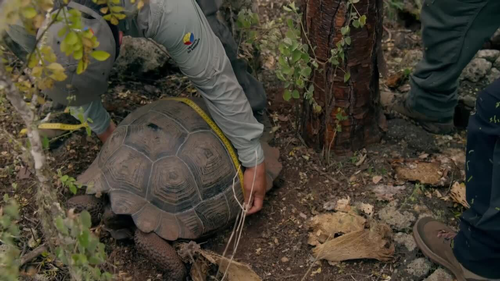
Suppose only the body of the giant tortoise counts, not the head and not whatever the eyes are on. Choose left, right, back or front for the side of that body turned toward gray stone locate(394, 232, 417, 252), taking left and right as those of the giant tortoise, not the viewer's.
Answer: left

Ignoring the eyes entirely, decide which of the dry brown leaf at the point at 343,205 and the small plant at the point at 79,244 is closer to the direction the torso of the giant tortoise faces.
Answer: the small plant

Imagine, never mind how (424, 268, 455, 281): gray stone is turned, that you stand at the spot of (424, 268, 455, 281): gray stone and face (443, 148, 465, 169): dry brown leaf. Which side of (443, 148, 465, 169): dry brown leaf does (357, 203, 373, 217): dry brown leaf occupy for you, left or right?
left

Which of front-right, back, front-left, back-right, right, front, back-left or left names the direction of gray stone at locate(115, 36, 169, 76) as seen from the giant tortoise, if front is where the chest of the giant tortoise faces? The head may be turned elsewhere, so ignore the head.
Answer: back-right

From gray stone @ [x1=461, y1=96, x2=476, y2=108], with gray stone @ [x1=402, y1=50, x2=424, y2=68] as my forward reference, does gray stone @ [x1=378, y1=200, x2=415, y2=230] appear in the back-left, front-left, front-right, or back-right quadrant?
back-left

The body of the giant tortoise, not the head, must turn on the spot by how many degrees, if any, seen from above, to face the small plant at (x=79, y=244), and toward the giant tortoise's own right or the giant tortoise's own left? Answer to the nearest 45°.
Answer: approximately 45° to the giant tortoise's own left

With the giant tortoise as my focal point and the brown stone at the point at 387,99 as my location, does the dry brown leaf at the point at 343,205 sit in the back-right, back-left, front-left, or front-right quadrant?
front-left

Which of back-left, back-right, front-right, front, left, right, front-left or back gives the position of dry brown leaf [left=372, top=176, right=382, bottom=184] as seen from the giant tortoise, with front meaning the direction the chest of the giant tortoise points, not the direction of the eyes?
back-left

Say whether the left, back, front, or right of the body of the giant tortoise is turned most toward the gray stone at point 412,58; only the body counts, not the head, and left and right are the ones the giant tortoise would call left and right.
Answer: back

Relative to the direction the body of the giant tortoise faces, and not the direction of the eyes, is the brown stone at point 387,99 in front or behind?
behind

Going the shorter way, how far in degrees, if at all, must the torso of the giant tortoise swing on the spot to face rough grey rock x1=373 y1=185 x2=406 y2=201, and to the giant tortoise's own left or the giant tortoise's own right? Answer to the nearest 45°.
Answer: approximately 135° to the giant tortoise's own left

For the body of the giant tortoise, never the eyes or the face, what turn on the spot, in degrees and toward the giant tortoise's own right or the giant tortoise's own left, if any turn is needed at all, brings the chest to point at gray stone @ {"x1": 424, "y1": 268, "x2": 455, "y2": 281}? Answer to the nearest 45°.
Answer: approximately 90° to the giant tortoise's own left

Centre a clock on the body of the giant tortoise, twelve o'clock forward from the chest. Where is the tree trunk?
The tree trunk is roughly at 7 o'clock from the giant tortoise.

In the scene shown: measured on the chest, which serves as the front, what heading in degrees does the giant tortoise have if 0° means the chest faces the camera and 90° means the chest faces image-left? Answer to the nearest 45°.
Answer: approximately 45°

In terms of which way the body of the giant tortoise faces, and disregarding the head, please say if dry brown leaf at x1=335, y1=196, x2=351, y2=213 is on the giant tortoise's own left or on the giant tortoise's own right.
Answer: on the giant tortoise's own left

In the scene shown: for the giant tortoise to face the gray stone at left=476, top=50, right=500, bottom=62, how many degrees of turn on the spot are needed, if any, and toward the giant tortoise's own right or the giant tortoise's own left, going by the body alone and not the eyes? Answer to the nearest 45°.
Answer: approximately 135° to the giant tortoise's own left

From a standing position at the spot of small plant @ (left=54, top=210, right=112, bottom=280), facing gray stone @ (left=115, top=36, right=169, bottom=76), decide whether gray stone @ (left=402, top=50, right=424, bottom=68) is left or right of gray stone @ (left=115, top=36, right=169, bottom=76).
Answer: right
